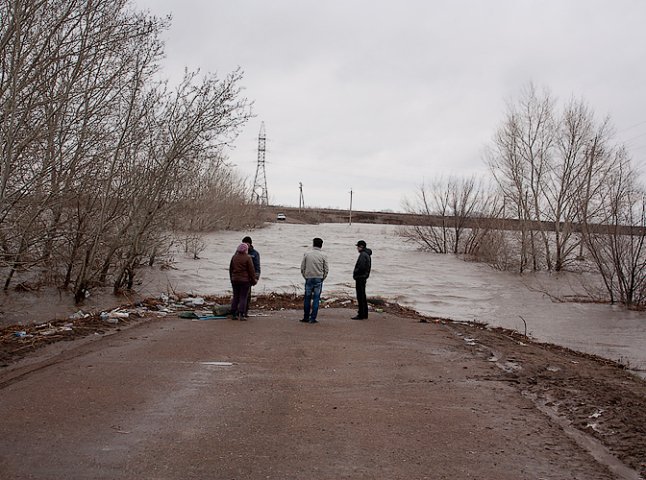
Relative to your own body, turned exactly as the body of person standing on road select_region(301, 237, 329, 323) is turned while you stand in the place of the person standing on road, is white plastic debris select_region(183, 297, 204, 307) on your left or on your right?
on your left

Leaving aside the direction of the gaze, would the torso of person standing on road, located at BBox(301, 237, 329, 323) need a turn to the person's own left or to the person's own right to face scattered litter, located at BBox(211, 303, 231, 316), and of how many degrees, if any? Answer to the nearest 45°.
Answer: approximately 90° to the person's own left

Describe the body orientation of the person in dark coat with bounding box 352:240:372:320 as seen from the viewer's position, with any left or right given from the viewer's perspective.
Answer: facing to the left of the viewer

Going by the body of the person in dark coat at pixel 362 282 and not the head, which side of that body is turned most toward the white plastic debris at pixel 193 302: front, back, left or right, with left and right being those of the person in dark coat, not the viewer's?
front

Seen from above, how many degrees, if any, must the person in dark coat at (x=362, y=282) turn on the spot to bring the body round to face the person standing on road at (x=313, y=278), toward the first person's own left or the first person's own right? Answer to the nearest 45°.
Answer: approximately 45° to the first person's own left

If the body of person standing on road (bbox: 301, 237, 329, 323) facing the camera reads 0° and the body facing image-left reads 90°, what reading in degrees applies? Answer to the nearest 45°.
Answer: approximately 180°

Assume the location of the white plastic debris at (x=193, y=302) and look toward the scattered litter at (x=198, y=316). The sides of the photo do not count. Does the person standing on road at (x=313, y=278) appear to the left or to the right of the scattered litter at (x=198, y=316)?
left
